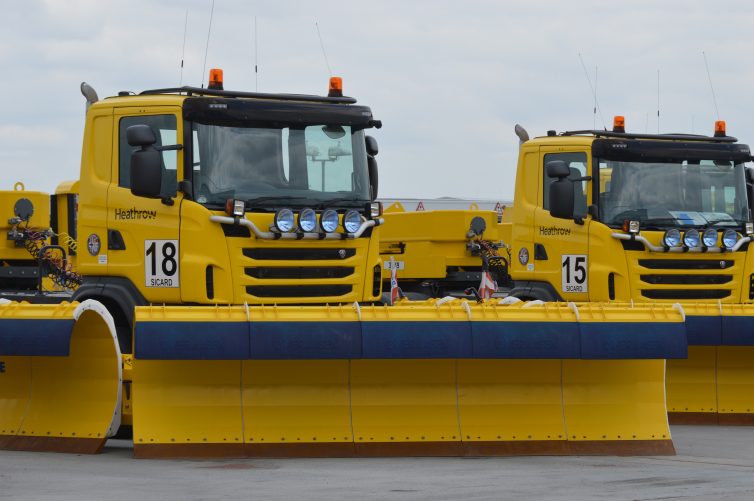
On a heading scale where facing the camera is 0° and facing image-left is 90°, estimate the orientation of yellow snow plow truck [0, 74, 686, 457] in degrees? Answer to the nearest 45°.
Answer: approximately 315°

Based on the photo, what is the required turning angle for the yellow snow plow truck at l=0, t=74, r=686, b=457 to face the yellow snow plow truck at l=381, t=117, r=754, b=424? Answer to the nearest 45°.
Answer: approximately 90° to its left

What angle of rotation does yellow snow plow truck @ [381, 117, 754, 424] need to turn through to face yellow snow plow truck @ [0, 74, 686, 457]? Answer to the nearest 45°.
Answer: approximately 90° to its right
